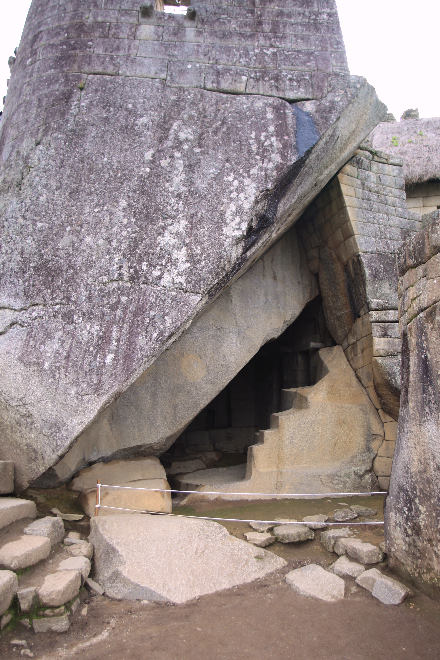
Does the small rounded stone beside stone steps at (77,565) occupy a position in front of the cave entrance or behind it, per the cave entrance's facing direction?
in front

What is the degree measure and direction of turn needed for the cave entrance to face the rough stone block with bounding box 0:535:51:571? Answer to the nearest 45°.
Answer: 0° — it already faces it

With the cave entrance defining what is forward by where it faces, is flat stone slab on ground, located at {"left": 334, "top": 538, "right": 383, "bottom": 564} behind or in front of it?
in front

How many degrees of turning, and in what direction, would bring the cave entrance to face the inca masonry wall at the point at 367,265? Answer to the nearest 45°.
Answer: approximately 45° to its left

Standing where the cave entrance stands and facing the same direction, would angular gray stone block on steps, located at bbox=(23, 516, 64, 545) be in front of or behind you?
in front

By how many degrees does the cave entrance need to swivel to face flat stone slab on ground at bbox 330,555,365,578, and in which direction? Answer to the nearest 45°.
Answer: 0° — it already faces it

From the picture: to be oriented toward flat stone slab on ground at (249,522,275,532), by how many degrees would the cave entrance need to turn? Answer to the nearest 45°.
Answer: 0° — it already faces it

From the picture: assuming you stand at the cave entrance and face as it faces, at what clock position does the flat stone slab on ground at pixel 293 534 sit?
The flat stone slab on ground is roughly at 12 o'clock from the cave entrance.

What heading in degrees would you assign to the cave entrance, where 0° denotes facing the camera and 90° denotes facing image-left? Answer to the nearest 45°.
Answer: approximately 0°

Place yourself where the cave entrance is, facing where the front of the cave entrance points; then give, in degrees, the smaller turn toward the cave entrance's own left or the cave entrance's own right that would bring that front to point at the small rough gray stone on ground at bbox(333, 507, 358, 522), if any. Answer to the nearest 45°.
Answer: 0° — it already faces it
